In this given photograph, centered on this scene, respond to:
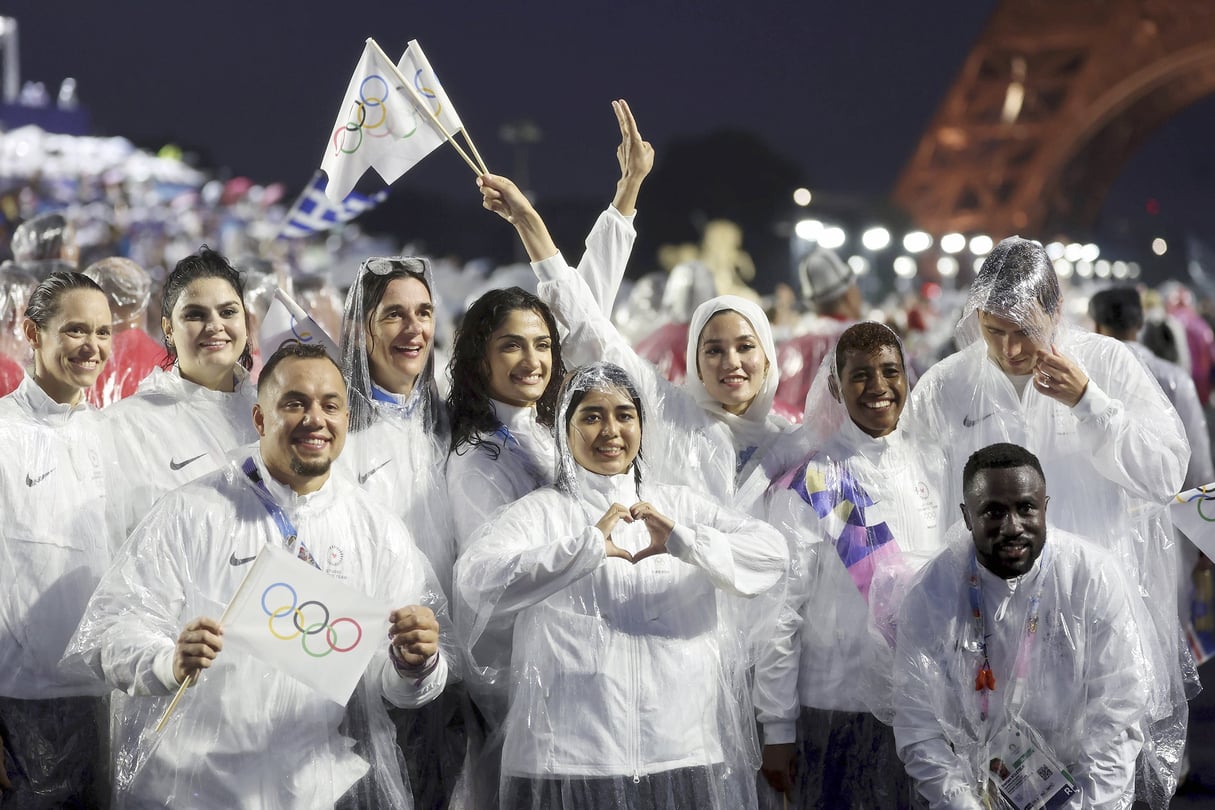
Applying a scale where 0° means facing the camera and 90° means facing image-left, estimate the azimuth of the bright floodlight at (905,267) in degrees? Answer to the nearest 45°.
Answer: approximately 0°

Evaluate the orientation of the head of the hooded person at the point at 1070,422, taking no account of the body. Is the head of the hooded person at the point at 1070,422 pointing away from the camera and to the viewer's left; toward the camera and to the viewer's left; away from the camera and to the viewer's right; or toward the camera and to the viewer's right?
toward the camera and to the viewer's left

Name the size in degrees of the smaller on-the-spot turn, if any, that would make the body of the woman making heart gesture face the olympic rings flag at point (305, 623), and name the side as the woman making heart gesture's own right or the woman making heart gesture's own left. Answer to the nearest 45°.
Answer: approximately 45° to the woman making heart gesture's own right

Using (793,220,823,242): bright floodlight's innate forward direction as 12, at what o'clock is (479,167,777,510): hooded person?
The hooded person is roughly at 12 o'clock from the bright floodlight.

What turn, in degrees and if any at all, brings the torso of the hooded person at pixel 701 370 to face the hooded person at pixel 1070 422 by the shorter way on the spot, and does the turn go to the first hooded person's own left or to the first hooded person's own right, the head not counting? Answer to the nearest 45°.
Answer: approximately 90° to the first hooded person's own left

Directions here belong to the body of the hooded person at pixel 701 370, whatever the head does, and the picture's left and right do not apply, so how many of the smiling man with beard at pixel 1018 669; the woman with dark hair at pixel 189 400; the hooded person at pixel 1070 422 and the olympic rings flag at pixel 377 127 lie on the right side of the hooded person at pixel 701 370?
2

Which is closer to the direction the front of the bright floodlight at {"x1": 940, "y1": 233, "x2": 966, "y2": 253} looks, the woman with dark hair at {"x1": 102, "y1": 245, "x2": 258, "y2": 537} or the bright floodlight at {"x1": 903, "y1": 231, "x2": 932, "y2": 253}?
the woman with dark hair

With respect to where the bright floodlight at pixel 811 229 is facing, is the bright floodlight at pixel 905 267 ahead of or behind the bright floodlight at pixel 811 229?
behind

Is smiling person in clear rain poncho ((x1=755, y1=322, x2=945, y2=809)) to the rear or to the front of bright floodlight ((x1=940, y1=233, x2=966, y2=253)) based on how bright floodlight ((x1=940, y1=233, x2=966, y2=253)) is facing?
to the front
